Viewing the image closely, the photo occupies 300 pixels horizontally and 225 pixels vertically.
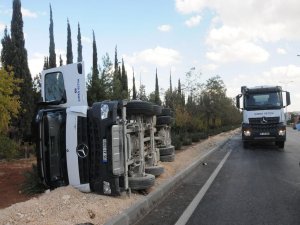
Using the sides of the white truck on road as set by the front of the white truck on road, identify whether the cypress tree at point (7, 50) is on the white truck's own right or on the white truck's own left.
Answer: on the white truck's own right

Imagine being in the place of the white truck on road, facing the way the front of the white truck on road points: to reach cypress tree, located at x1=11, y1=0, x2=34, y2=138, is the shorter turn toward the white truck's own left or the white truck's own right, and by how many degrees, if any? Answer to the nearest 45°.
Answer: approximately 90° to the white truck's own right

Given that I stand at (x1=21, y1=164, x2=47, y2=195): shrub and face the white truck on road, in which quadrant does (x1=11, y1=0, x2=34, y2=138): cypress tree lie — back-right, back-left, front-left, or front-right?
front-left

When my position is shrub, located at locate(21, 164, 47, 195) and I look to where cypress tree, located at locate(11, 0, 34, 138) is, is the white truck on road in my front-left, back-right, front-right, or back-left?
front-right

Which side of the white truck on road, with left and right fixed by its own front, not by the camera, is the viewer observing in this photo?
front

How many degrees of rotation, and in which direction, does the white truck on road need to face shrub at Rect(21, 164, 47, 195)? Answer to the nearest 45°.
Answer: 0° — it already faces it

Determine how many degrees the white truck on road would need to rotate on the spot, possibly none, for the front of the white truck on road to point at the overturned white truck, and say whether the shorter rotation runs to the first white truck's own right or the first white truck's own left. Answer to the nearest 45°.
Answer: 0° — it already faces it

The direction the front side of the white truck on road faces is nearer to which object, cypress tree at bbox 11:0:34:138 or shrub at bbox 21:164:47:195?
the shrub

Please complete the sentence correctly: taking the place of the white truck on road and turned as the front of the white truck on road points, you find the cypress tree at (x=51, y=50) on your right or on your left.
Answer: on your right
